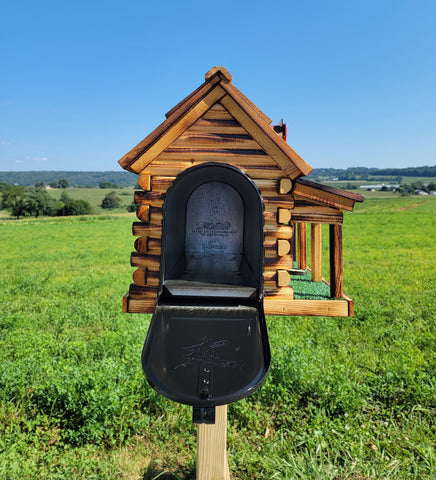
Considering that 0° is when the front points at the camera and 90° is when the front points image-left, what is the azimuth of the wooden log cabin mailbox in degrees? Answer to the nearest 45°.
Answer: approximately 0°
